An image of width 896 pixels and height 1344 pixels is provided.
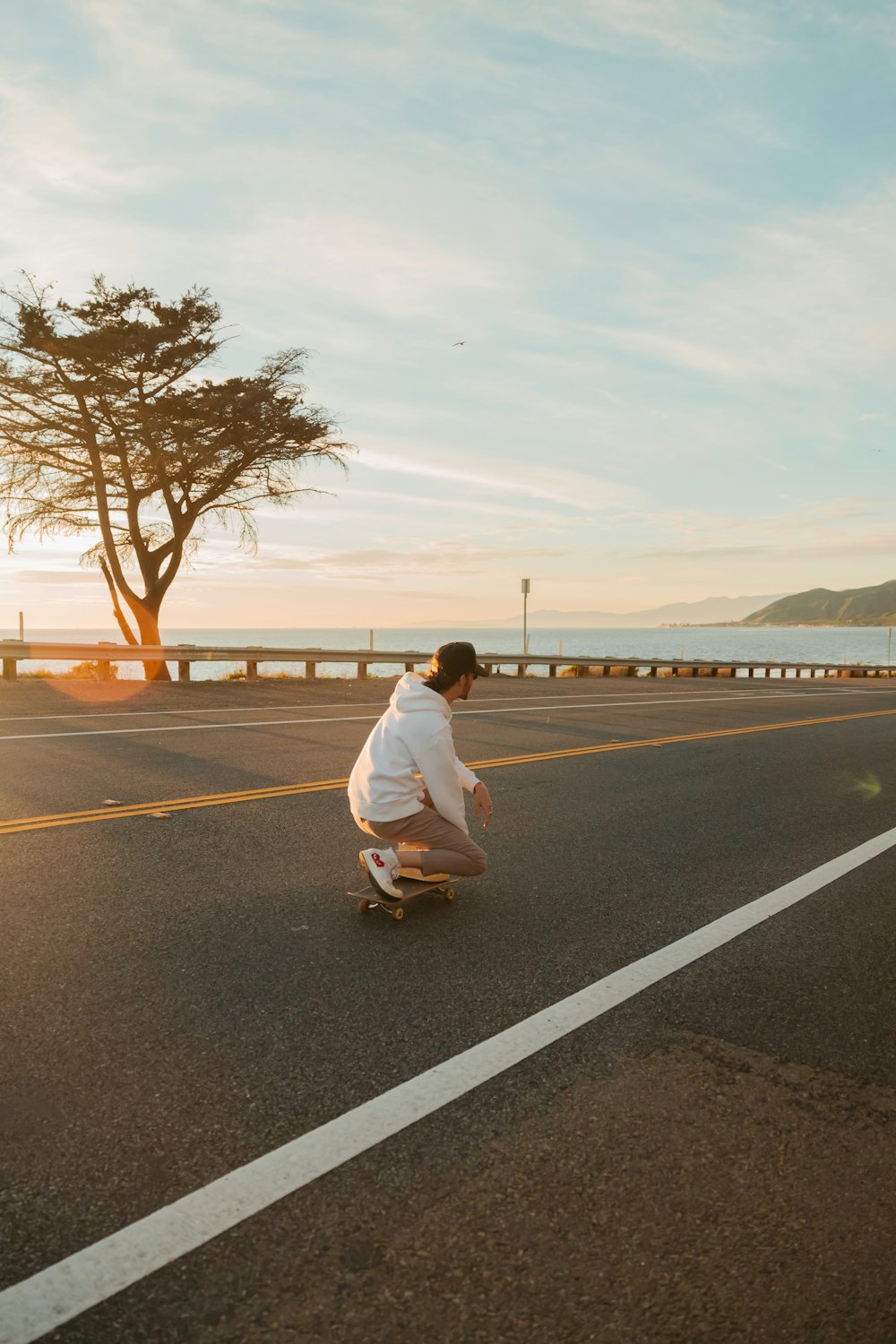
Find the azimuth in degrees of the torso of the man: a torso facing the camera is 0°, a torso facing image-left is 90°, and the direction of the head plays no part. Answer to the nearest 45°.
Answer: approximately 225°

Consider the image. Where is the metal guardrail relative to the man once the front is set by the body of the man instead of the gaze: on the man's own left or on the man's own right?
on the man's own left
